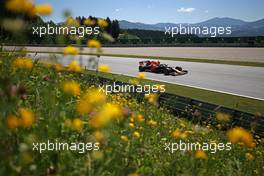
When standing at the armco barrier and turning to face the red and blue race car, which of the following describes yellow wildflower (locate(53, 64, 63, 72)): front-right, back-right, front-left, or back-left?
back-left

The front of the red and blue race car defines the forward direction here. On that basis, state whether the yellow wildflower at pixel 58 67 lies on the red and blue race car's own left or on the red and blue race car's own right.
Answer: on the red and blue race car's own right

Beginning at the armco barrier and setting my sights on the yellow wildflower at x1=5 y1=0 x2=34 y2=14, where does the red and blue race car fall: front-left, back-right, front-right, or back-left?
back-right

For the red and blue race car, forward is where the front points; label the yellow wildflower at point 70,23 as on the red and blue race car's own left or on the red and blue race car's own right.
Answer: on the red and blue race car's own right

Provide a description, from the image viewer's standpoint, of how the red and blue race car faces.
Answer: facing the viewer and to the right of the viewer
